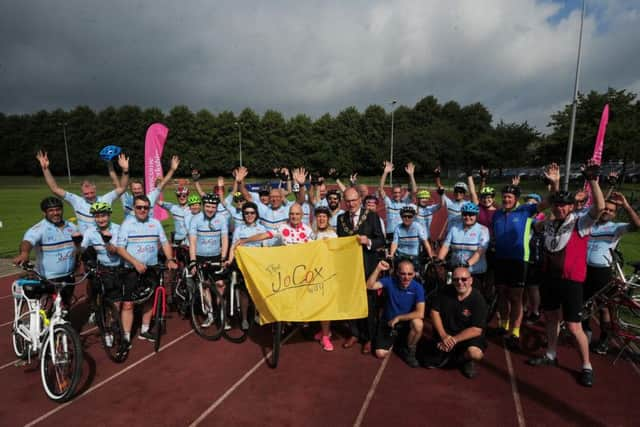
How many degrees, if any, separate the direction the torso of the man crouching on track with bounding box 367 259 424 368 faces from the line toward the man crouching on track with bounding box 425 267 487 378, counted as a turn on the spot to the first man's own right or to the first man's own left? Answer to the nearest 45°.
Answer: approximately 90° to the first man's own left

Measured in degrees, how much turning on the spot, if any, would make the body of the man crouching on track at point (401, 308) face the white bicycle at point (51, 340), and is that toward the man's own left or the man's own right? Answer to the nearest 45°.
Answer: approximately 45° to the man's own right

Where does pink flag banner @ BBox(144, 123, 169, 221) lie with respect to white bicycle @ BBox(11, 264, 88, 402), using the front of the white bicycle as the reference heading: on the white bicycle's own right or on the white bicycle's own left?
on the white bicycle's own left

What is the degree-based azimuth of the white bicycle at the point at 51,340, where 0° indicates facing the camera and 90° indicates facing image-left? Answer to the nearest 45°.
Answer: approximately 315°

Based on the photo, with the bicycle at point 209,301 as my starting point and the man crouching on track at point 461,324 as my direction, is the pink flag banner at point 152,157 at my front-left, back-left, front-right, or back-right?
back-left

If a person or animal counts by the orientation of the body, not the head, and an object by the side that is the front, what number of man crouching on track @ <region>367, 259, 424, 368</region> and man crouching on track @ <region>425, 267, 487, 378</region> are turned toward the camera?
2

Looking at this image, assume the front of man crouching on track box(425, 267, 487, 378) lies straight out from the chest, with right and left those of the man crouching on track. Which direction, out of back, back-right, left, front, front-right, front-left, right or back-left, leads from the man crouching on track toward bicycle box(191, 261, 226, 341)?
right

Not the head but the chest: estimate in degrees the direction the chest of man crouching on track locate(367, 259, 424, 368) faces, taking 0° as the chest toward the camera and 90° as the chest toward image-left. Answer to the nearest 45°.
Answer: approximately 0°

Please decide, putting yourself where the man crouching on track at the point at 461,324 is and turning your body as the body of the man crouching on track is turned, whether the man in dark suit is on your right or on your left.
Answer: on your right
